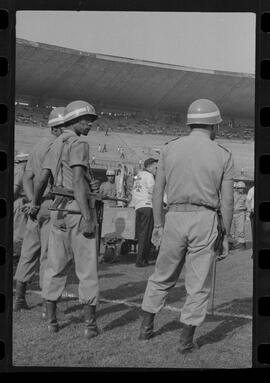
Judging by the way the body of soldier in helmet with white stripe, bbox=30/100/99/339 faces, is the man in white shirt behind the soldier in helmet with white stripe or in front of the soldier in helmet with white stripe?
in front

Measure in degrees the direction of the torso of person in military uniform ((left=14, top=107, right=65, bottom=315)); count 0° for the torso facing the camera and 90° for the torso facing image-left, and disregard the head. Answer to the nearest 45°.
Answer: approximately 225°

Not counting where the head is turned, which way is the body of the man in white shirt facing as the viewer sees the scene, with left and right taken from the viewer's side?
facing away from the viewer and to the right of the viewer

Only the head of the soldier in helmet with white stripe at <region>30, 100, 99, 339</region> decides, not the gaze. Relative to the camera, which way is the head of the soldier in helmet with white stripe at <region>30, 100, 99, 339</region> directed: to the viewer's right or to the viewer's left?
to the viewer's right

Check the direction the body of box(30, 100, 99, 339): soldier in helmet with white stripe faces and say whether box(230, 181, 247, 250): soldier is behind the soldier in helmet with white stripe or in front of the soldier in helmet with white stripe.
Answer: in front
